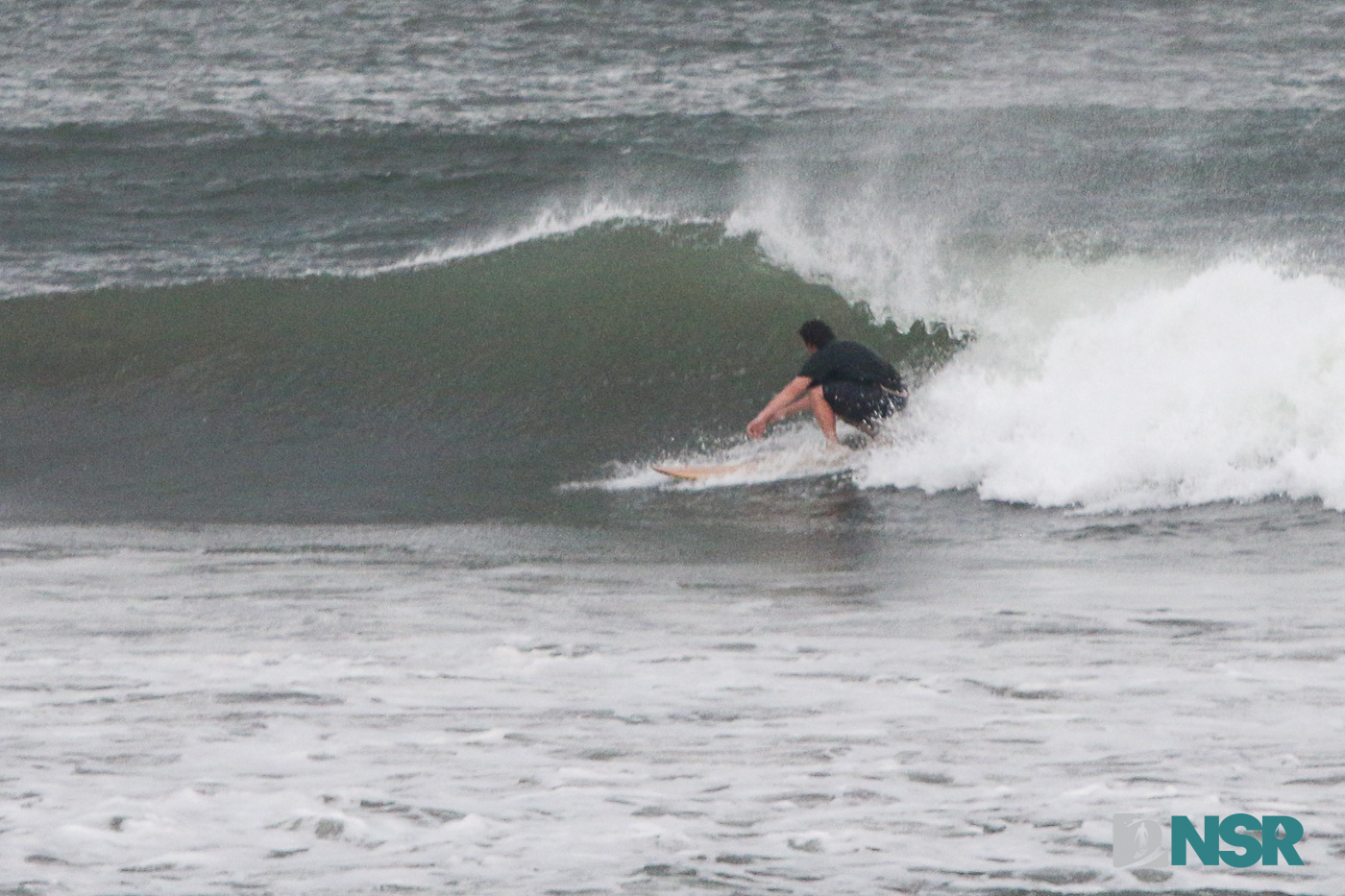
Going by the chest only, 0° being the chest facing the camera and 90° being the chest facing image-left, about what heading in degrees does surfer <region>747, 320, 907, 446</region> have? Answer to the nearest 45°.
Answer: approximately 90°

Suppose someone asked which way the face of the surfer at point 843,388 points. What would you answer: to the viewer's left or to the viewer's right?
to the viewer's left
